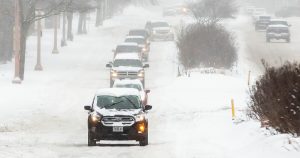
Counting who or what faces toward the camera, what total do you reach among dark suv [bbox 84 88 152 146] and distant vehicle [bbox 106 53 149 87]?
2

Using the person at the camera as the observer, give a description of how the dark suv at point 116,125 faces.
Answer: facing the viewer

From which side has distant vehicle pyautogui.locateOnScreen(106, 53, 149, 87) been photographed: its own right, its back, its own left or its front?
front

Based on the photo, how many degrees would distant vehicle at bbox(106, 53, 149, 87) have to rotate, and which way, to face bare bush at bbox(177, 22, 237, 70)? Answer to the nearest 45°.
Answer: approximately 135° to its left

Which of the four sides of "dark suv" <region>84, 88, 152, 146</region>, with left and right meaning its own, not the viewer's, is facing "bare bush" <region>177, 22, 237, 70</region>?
back

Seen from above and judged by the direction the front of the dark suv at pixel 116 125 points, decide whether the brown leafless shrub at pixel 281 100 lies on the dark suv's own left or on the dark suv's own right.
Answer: on the dark suv's own left

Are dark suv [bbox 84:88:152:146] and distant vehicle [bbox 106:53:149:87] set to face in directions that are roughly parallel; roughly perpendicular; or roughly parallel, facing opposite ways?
roughly parallel

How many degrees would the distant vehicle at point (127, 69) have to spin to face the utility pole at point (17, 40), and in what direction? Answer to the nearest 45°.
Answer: approximately 90° to its right

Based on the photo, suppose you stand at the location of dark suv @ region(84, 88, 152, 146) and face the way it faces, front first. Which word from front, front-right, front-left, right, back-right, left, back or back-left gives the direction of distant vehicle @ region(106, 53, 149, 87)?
back

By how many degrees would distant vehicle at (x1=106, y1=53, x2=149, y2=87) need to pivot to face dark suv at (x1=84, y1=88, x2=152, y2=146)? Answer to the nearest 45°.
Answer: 0° — it already faces it
